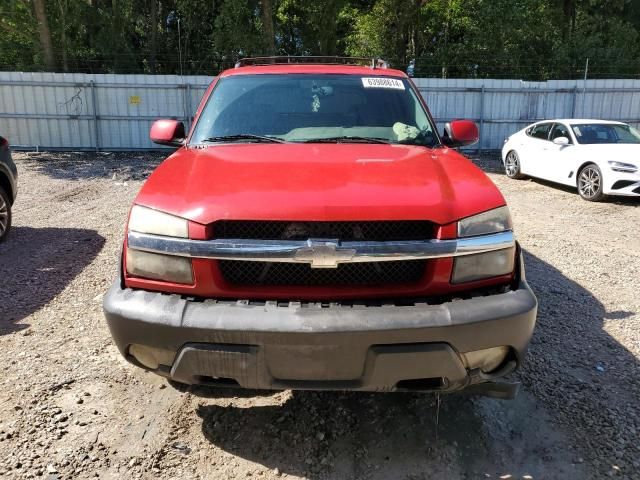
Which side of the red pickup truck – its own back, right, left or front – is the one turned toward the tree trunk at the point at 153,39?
back

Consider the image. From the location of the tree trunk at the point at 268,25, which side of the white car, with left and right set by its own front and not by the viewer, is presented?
back

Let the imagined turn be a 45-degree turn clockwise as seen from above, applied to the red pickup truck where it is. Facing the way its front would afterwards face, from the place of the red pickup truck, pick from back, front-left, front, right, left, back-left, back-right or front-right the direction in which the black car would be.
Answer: right

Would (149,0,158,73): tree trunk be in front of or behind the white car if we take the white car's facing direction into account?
behind

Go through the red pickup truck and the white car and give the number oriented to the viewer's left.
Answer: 0

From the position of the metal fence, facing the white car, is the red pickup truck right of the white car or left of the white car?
right

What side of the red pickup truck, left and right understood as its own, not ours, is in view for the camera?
front

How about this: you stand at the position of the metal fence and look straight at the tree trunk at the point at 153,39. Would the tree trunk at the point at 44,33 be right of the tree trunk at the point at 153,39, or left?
left

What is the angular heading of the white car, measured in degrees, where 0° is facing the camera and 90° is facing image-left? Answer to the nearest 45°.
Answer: approximately 315°

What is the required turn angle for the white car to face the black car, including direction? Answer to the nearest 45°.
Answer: approximately 90° to its right

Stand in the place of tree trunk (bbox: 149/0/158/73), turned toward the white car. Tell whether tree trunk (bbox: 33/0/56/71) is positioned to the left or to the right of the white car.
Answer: right

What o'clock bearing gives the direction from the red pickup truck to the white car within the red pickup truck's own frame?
The white car is roughly at 7 o'clock from the red pickup truck.
